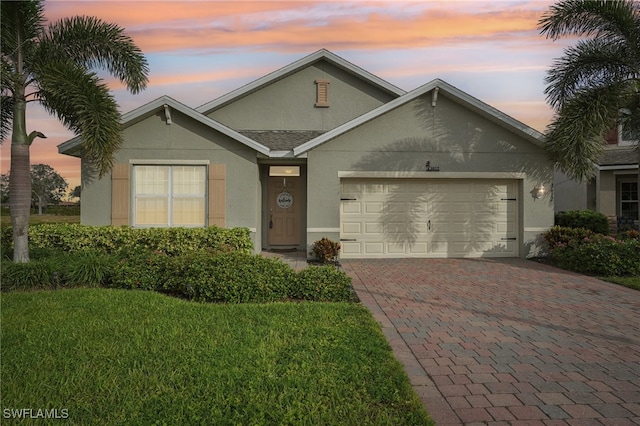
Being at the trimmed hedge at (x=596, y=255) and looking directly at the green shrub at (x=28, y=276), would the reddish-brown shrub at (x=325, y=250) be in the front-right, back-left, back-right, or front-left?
front-right

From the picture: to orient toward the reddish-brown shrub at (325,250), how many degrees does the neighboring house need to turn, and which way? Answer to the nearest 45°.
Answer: approximately 45° to its right

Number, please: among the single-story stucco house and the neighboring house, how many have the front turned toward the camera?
2

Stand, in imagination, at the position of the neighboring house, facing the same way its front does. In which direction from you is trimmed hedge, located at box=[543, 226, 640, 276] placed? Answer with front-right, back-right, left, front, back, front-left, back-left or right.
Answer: front

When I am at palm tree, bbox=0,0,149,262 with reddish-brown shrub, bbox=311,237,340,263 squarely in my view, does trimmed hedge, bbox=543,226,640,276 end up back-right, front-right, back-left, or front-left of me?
front-right

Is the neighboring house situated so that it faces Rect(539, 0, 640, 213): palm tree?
yes

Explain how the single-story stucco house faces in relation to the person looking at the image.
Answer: facing the viewer

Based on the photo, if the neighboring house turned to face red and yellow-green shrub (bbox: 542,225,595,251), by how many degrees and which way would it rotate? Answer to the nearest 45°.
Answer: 0° — it already faces it

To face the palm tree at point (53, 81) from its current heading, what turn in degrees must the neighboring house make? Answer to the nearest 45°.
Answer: approximately 45° to its right

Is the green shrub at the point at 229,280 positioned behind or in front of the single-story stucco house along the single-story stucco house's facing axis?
in front

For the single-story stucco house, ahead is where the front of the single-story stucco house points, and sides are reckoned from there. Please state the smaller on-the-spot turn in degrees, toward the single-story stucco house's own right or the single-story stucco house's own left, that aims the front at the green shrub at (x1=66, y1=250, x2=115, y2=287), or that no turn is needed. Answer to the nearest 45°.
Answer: approximately 45° to the single-story stucco house's own right

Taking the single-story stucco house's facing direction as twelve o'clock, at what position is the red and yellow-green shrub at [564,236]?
The red and yellow-green shrub is roughly at 9 o'clock from the single-story stucco house.

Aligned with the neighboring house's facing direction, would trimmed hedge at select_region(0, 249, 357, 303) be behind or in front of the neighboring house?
in front
